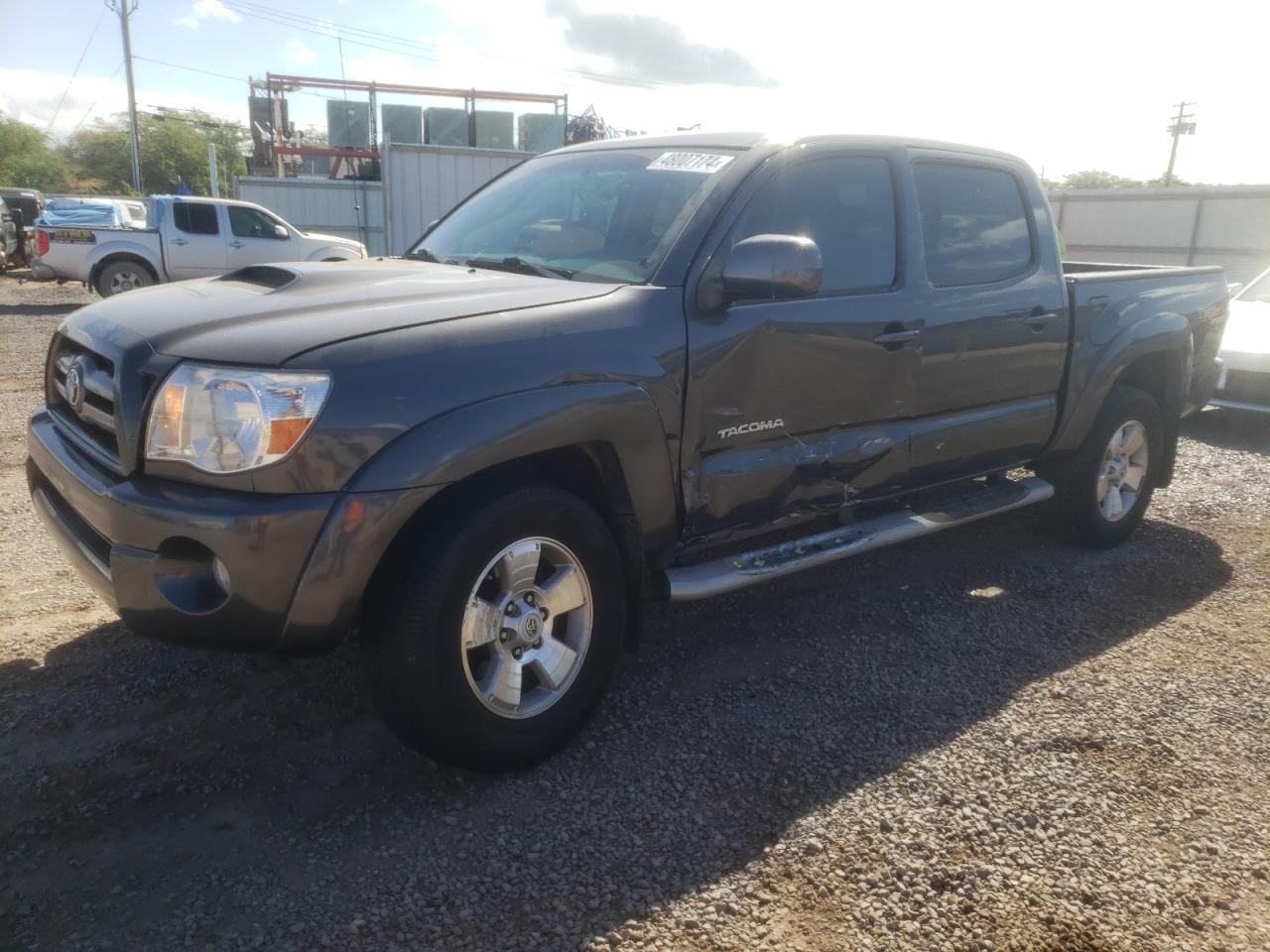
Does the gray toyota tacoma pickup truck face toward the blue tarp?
no

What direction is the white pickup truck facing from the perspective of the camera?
to the viewer's right

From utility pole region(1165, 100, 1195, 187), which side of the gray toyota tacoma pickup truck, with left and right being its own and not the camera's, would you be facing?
back

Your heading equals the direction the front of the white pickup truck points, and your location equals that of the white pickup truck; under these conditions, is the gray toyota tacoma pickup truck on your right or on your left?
on your right

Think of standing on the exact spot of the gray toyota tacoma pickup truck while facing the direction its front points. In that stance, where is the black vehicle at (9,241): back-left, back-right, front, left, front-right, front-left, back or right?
right

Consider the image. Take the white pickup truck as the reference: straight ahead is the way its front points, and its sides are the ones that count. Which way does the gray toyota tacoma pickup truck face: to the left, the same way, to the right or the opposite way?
the opposite way

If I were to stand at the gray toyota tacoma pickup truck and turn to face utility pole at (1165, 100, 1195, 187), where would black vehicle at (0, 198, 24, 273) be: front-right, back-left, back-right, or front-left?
front-left

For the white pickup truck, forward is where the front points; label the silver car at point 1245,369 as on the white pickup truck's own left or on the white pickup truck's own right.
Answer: on the white pickup truck's own right

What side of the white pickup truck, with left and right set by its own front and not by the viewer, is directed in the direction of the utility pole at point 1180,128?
front

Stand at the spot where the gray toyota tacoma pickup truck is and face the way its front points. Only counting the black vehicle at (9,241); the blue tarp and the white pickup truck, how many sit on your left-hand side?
0

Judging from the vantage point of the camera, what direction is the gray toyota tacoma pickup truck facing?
facing the viewer and to the left of the viewer

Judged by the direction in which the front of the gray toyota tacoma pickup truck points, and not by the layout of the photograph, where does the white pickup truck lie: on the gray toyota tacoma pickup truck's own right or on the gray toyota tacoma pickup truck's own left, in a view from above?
on the gray toyota tacoma pickup truck's own right
